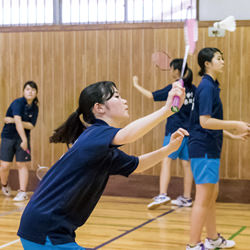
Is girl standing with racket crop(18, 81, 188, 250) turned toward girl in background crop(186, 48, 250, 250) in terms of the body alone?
no

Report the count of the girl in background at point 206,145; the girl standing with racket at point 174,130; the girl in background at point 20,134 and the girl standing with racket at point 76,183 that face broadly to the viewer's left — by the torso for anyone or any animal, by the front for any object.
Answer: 1

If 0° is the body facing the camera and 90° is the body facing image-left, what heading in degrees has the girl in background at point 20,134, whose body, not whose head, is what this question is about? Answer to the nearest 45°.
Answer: approximately 315°

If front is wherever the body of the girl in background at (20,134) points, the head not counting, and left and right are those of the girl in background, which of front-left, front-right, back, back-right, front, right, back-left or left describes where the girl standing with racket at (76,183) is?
front-right

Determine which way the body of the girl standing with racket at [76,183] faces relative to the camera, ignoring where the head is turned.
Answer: to the viewer's right

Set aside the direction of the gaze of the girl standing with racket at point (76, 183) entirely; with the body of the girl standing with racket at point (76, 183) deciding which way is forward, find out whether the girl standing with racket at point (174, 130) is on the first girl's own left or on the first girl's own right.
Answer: on the first girl's own left

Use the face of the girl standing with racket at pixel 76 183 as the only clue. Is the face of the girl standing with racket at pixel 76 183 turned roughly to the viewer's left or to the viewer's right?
to the viewer's right
